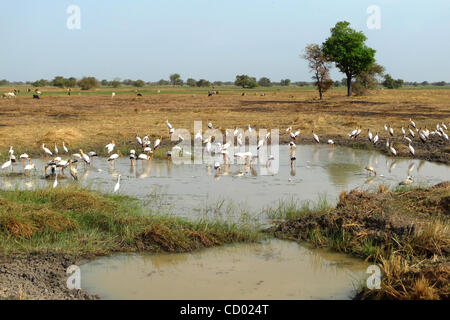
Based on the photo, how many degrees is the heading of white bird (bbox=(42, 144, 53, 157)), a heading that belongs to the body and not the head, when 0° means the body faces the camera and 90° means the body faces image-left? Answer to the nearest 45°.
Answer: approximately 90°
